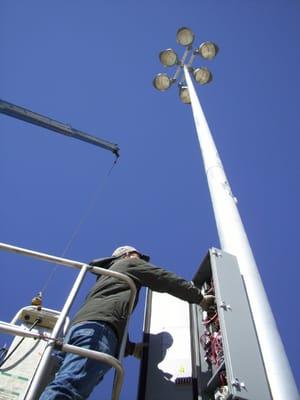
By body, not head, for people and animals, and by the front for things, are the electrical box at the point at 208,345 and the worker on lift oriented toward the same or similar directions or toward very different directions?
very different directions

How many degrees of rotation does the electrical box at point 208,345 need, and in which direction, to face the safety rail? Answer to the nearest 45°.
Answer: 0° — it already faces it

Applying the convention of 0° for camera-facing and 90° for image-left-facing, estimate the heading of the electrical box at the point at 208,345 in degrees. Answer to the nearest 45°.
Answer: approximately 45°

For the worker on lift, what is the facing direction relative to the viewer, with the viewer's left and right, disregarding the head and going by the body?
facing away from the viewer and to the right of the viewer
